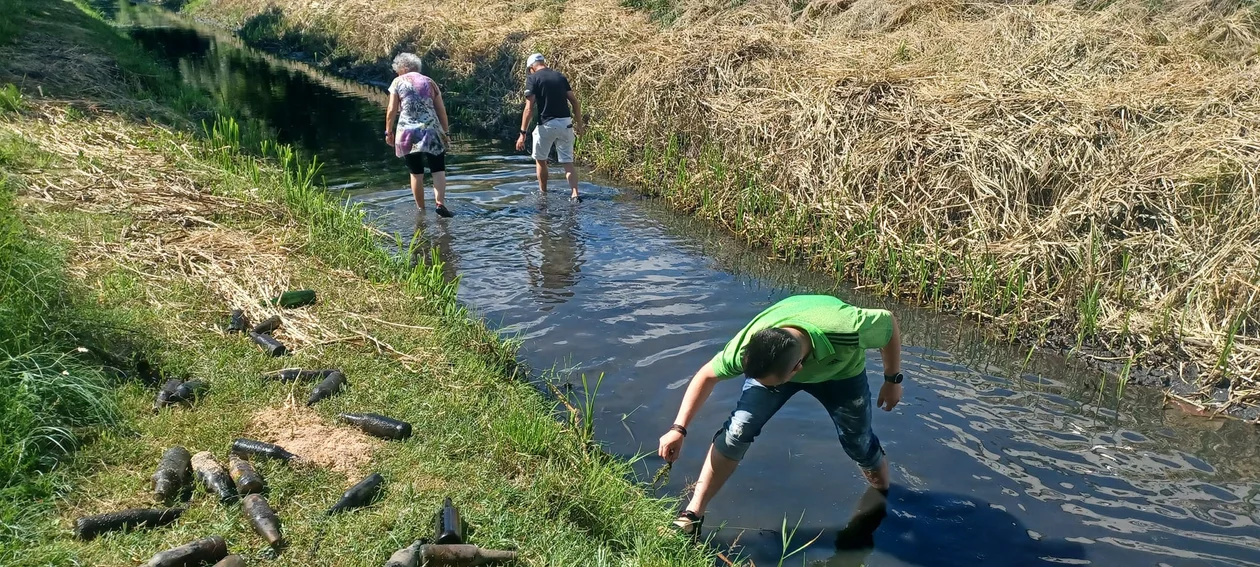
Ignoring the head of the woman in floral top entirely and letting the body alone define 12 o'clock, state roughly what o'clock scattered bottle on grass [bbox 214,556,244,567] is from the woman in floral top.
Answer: The scattered bottle on grass is roughly at 6 o'clock from the woman in floral top.

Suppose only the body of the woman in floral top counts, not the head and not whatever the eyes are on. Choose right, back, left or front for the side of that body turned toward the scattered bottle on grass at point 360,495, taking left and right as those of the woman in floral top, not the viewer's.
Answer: back

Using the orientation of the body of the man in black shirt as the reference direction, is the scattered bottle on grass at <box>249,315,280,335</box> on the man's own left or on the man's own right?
on the man's own left

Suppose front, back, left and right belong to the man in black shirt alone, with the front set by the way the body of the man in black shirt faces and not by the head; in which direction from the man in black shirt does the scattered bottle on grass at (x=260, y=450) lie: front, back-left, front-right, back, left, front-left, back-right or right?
back-left

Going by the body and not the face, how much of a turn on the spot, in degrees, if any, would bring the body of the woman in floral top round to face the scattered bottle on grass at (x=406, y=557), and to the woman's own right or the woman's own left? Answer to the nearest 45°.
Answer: approximately 180°

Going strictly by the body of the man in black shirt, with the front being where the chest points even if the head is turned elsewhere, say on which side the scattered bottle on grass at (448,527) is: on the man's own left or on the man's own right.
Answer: on the man's own left

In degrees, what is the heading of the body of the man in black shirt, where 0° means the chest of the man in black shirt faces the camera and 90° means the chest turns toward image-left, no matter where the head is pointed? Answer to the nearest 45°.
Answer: approximately 135°

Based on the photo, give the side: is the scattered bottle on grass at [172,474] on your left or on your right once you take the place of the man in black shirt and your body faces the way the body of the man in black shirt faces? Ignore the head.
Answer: on your left

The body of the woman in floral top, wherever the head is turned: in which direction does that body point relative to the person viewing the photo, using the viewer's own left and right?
facing away from the viewer

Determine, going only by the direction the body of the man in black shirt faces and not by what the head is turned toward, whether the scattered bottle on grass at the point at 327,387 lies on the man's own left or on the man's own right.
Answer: on the man's own left
